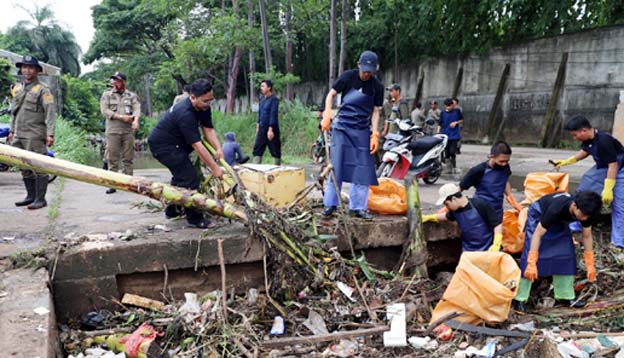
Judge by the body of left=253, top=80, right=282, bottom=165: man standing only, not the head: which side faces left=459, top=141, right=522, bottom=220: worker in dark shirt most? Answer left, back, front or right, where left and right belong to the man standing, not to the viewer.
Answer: left

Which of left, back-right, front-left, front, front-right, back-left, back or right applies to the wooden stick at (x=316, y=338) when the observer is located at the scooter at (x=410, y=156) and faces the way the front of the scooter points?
front-left

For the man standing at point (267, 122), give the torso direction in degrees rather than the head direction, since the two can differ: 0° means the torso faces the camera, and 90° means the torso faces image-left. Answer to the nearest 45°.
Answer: approximately 45°

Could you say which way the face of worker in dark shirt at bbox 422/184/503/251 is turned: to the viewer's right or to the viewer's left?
to the viewer's left

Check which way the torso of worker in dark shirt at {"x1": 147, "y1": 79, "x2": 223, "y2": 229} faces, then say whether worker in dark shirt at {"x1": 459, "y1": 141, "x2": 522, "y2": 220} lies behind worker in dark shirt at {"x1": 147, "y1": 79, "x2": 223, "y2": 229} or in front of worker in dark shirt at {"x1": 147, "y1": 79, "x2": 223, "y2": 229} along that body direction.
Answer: in front

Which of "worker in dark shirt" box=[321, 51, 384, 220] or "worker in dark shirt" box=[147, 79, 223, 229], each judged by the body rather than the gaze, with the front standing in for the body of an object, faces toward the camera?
"worker in dark shirt" box=[321, 51, 384, 220]

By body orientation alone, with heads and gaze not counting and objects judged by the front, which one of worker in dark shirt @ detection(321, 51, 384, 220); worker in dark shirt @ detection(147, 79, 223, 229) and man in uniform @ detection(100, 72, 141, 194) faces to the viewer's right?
worker in dark shirt @ detection(147, 79, 223, 229)

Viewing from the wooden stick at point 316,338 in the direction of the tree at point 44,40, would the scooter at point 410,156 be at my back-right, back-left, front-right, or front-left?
front-right

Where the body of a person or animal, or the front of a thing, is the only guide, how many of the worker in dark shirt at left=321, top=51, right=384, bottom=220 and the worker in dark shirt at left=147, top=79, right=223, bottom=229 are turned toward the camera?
1

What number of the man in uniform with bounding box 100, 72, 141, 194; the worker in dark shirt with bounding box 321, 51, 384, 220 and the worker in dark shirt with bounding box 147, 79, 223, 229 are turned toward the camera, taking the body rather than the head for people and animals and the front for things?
2

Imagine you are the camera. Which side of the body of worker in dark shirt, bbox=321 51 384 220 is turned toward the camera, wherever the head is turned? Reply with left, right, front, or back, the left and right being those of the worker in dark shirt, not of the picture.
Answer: front

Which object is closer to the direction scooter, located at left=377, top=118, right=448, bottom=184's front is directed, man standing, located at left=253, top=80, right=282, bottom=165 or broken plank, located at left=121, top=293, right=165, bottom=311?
the broken plank

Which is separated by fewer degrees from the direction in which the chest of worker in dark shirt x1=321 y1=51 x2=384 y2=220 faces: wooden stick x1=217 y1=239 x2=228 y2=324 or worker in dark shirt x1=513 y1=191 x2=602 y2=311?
the wooden stick

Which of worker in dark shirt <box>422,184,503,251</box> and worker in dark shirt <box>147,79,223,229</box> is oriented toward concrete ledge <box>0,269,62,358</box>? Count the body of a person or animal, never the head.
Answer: worker in dark shirt <box>422,184,503,251</box>

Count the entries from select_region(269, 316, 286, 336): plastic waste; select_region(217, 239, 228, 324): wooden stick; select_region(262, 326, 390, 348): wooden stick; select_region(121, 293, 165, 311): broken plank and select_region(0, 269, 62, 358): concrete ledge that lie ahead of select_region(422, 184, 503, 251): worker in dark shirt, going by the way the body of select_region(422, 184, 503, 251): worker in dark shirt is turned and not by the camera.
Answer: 5
